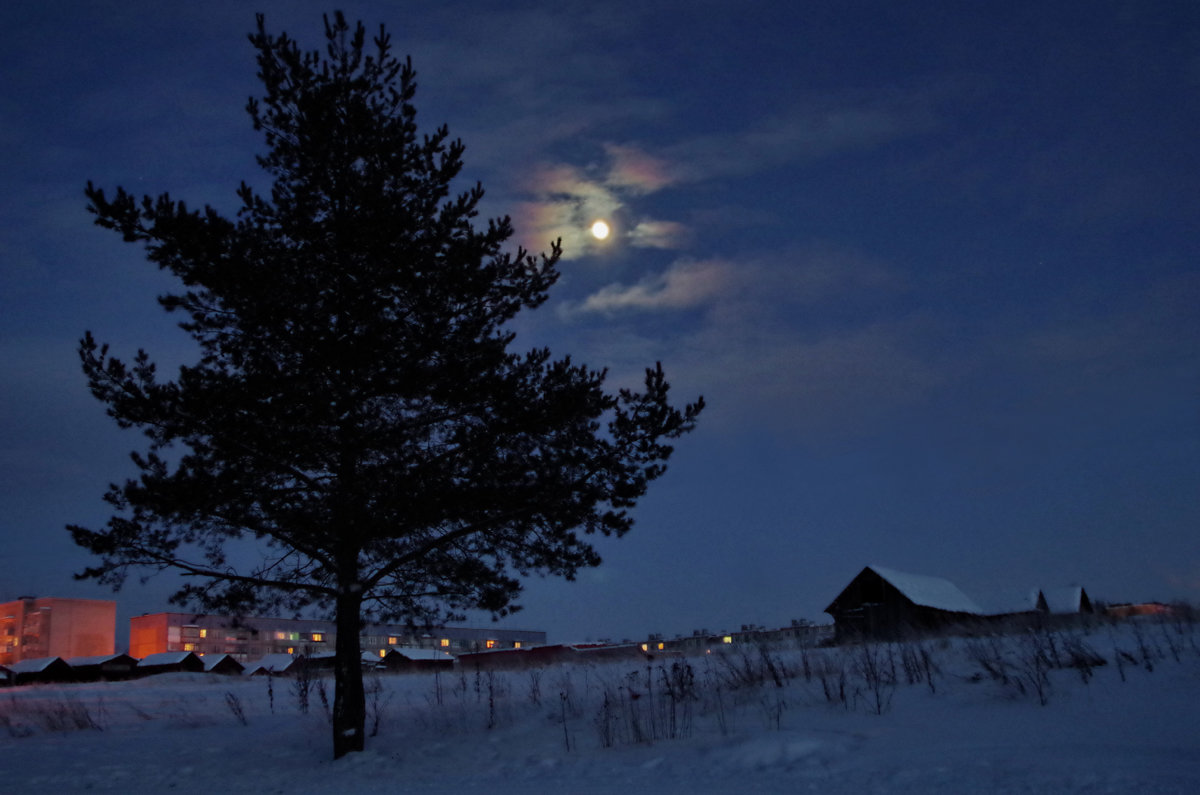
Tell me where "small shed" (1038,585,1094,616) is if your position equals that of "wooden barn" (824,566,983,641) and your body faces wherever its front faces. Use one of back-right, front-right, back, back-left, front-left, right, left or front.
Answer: back

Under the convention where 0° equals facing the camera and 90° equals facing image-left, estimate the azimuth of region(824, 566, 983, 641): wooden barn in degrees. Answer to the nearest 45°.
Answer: approximately 45°

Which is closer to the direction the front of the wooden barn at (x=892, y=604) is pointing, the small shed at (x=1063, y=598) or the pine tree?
the pine tree

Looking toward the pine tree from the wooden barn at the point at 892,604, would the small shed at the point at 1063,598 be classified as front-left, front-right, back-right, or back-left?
back-left

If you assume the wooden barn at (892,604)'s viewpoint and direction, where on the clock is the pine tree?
The pine tree is roughly at 11 o'clock from the wooden barn.
